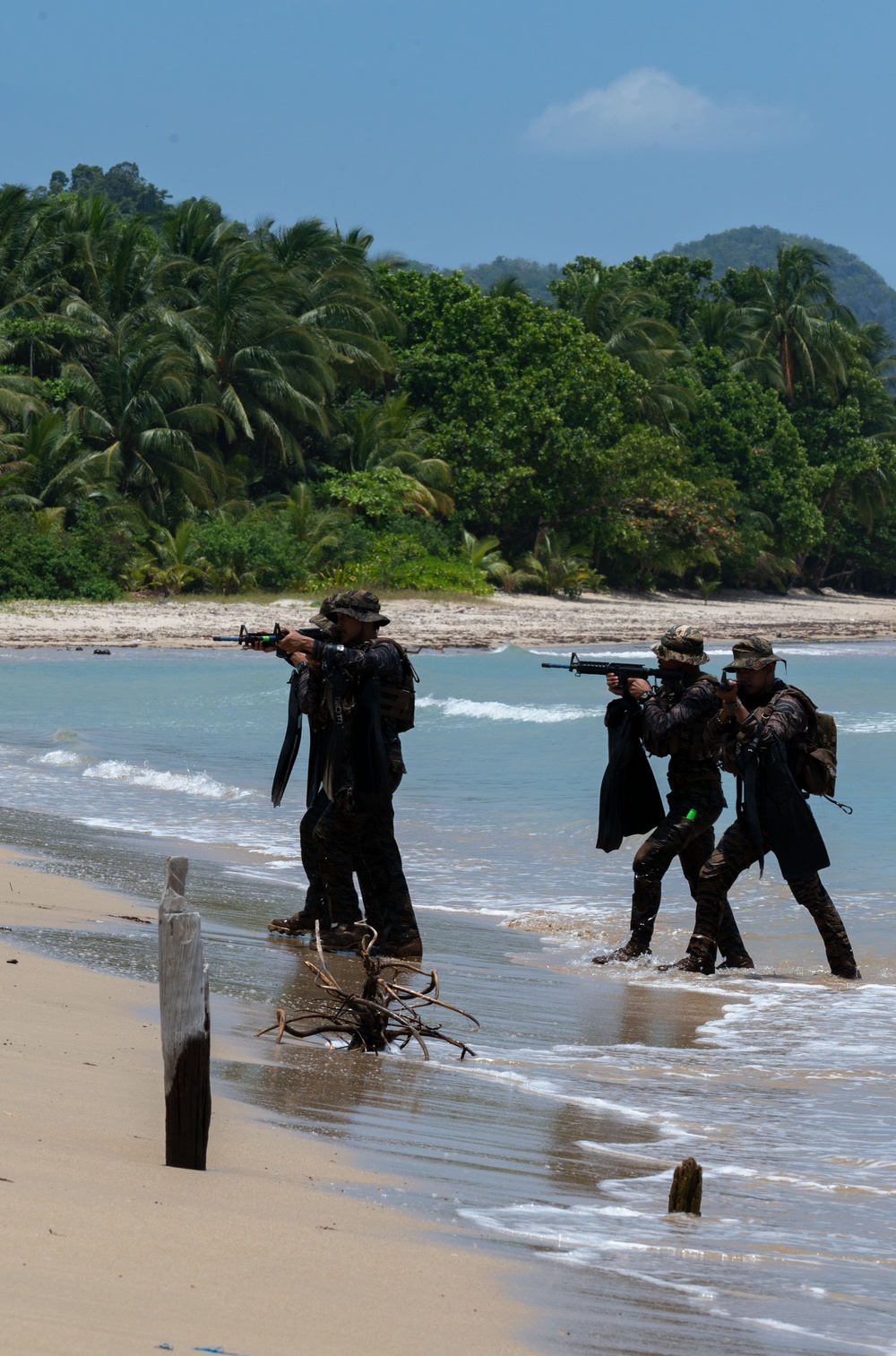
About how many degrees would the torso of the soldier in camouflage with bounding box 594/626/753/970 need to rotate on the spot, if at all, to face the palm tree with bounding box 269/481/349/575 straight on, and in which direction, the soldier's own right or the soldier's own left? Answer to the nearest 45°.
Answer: approximately 90° to the soldier's own right

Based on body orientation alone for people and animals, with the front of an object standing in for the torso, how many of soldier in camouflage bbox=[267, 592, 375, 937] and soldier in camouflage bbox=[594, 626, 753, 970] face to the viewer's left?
2

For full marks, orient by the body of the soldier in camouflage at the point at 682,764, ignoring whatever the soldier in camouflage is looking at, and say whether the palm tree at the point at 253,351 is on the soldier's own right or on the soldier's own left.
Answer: on the soldier's own right

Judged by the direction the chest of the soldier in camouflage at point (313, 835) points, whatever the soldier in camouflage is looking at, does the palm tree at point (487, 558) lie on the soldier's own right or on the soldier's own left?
on the soldier's own right

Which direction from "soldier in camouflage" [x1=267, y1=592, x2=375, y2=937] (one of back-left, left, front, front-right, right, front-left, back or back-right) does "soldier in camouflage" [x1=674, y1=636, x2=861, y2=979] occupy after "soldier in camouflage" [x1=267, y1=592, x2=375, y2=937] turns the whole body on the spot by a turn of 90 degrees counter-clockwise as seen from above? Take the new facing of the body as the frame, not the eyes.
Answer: left

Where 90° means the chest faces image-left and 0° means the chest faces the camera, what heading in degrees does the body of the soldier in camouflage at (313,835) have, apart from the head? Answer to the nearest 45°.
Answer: approximately 90°

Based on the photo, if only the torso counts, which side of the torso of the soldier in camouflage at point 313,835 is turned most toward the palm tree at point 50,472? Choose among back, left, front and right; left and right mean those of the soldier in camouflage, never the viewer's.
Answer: right

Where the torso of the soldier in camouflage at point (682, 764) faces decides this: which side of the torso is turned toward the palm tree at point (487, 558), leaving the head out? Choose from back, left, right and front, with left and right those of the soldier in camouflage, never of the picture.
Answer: right

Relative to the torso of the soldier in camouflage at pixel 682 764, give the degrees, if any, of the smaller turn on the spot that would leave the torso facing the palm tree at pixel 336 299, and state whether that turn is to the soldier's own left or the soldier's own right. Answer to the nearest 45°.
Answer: approximately 90° to the soldier's own right

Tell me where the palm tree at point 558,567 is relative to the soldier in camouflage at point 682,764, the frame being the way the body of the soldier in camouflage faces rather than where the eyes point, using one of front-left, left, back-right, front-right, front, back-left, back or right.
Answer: right

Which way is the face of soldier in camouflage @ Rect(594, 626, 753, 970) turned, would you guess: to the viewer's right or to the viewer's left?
to the viewer's left

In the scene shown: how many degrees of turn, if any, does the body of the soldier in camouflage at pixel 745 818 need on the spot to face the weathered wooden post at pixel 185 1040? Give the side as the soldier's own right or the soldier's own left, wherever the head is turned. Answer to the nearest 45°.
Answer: approximately 45° to the soldier's own left

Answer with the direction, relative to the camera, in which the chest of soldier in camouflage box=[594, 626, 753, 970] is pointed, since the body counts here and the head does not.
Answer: to the viewer's left

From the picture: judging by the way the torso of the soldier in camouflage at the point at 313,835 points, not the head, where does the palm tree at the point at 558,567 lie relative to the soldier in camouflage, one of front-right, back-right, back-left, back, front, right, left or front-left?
right

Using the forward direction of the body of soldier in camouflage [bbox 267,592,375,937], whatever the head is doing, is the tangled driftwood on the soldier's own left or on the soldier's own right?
on the soldier's own left
